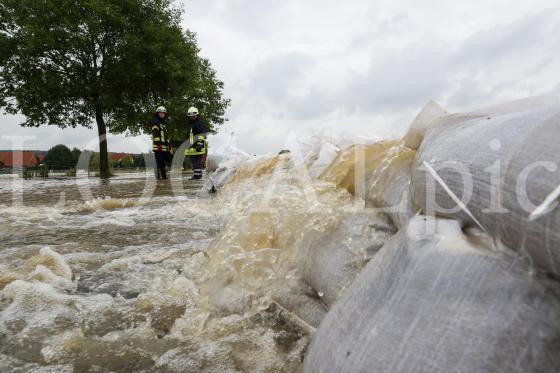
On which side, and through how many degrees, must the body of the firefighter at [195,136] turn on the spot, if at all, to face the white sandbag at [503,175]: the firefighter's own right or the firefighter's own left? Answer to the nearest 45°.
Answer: approximately 45° to the firefighter's own left

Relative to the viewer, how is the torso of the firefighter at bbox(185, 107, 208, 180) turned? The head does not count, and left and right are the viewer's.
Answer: facing the viewer and to the left of the viewer

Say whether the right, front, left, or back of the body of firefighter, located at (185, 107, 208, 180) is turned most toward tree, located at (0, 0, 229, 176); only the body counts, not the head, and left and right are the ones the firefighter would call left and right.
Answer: right

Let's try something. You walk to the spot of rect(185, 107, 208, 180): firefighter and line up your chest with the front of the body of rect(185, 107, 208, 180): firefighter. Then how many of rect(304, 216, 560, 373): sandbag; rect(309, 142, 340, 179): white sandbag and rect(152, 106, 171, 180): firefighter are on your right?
1

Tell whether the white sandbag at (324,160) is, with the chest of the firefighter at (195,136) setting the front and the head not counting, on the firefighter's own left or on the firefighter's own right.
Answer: on the firefighter's own left

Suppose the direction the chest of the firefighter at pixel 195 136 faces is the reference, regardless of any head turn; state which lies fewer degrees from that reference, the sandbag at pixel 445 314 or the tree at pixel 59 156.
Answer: the sandbag

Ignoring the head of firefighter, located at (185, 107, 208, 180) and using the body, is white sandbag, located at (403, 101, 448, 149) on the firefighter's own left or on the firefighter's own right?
on the firefighter's own left

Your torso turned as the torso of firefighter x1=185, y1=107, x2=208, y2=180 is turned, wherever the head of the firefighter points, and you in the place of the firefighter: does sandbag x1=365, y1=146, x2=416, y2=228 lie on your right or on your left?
on your left
